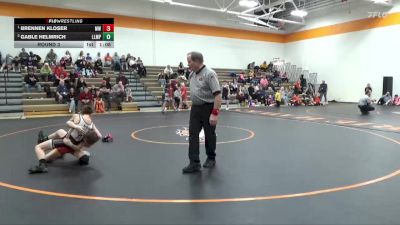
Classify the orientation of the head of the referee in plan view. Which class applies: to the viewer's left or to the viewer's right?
to the viewer's left

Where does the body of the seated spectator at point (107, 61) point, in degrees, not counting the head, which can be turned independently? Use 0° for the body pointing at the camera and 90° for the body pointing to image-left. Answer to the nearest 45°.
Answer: approximately 0°

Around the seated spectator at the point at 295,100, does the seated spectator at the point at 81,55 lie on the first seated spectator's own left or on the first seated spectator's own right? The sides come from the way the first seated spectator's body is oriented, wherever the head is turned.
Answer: on the first seated spectator's own right

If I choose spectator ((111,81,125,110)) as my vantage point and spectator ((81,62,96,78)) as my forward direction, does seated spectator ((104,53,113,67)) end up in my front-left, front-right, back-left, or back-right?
front-right

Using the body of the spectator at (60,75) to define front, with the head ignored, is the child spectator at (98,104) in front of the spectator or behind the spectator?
in front

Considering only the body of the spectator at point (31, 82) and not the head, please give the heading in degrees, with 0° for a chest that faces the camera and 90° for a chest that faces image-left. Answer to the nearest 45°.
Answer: approximately 315°

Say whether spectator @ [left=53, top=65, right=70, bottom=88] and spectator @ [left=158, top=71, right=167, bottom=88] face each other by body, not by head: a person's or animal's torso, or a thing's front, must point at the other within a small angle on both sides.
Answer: no

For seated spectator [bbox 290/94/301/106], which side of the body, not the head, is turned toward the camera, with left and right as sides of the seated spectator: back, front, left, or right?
front

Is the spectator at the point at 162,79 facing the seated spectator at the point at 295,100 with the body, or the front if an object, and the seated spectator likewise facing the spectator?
no

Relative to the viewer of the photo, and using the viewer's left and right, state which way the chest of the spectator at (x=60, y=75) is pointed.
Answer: facing the viewer

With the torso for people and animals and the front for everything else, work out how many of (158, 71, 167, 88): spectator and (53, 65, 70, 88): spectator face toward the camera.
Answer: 2

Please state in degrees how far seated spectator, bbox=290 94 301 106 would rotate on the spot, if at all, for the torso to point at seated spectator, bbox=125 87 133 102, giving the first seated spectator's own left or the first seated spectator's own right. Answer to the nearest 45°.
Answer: approximately 45° to the first seated spectator's own right

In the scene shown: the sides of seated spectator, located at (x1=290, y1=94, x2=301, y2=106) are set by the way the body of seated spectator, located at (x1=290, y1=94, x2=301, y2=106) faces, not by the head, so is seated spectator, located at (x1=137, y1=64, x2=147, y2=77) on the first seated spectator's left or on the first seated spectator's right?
on the first seated spectator's right

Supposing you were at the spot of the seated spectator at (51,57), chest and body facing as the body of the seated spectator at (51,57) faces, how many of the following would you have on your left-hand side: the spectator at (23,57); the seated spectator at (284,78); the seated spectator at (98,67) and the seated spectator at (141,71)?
3

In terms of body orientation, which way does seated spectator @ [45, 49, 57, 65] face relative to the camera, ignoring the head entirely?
toward the camera

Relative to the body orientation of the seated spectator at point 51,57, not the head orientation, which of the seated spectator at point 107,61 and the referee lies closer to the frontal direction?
the referee

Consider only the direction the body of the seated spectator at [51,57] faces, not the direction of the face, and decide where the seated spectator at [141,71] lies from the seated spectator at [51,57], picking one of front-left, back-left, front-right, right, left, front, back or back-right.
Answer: left

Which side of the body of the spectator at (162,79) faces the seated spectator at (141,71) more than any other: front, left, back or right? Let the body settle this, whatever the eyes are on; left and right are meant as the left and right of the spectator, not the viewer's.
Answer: right

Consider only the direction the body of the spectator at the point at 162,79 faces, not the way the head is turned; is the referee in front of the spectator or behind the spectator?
in front

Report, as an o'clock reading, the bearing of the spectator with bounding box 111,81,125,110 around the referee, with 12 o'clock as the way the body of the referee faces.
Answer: The spectator is roughly at 4 o'clock from the referee.

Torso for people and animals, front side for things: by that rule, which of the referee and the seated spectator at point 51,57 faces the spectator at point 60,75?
the seated spectator

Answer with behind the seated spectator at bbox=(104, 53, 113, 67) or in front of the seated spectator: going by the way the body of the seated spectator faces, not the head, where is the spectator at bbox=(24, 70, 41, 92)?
in front

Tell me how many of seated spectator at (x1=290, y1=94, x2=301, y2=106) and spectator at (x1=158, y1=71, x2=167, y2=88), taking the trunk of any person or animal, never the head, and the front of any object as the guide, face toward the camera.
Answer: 2
